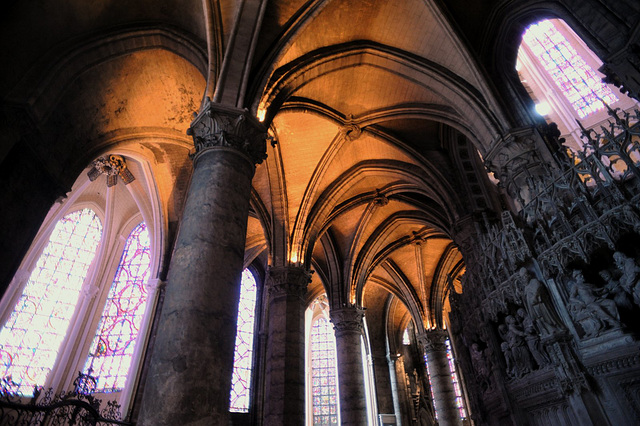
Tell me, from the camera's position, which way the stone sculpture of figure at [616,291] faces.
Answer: facing the viewer and to the left of the viewer

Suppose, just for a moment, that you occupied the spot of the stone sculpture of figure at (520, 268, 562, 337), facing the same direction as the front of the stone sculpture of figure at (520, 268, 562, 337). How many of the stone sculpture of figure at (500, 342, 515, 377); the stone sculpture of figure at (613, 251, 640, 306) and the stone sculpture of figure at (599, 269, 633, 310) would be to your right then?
1

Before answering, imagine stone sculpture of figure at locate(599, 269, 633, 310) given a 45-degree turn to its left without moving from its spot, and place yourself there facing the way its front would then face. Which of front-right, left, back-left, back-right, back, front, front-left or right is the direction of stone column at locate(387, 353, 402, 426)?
back-right

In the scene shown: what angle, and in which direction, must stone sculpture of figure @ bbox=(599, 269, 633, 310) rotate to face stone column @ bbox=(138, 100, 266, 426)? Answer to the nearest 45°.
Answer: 0° — it already faces it

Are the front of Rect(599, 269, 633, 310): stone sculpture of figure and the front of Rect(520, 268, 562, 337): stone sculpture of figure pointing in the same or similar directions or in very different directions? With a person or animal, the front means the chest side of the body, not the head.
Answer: same or similar directions

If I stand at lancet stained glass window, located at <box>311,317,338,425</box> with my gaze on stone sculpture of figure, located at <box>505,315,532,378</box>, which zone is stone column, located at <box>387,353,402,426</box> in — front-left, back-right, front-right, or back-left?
front-left

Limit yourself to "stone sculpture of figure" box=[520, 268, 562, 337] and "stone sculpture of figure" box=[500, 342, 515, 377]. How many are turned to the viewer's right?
0

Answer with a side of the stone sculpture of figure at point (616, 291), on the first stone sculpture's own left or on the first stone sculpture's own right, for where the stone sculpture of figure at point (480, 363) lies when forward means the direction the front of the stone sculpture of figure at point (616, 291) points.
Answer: on the first stone sculpture's own right

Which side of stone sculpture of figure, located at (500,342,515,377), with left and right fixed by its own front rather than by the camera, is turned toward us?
left

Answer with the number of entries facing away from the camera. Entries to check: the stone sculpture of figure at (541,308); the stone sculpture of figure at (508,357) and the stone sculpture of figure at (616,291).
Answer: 0
